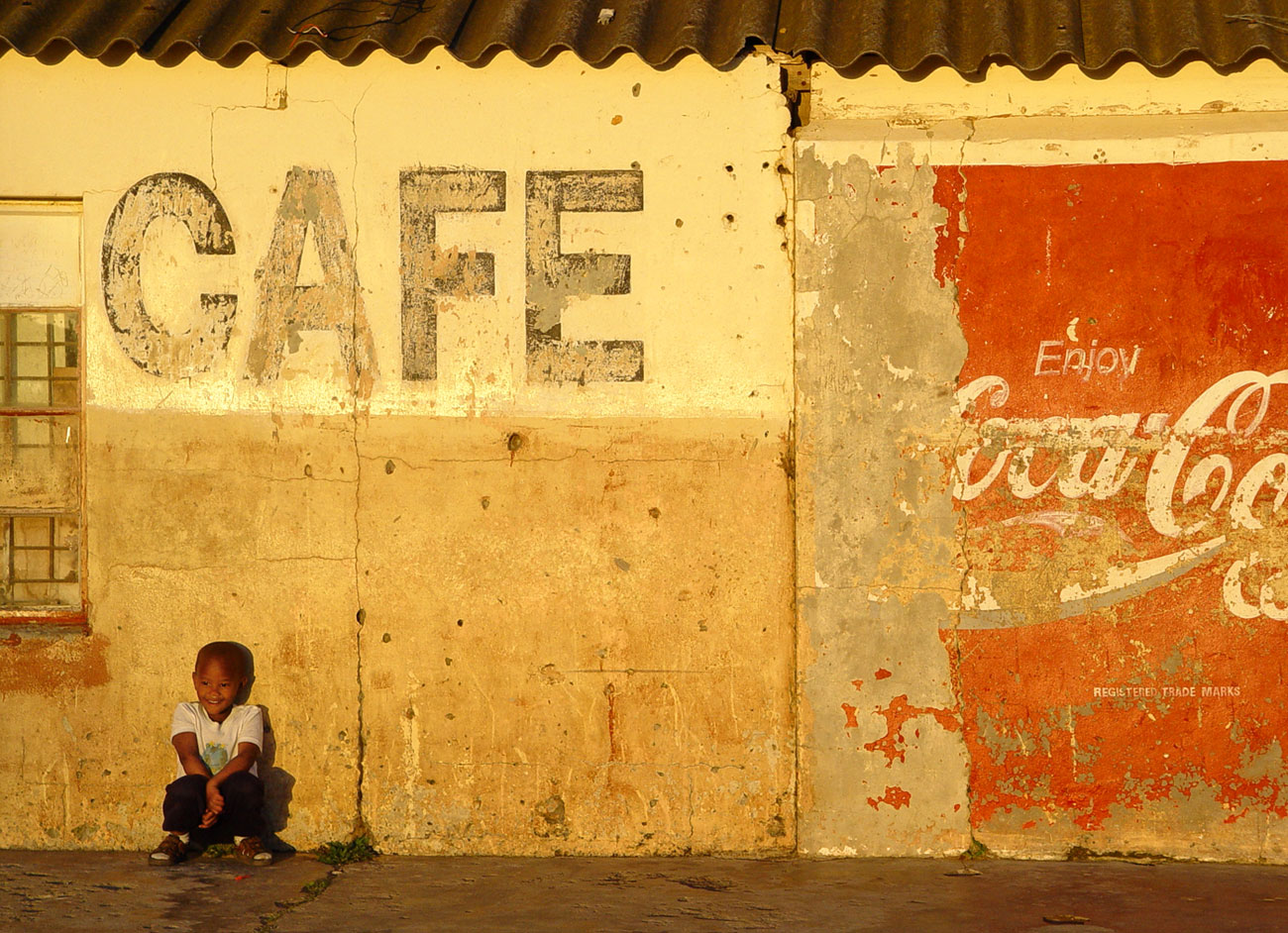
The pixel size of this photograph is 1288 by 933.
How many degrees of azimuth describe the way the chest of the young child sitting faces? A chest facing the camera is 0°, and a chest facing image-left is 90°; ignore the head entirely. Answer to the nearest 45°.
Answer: approximately 0°
